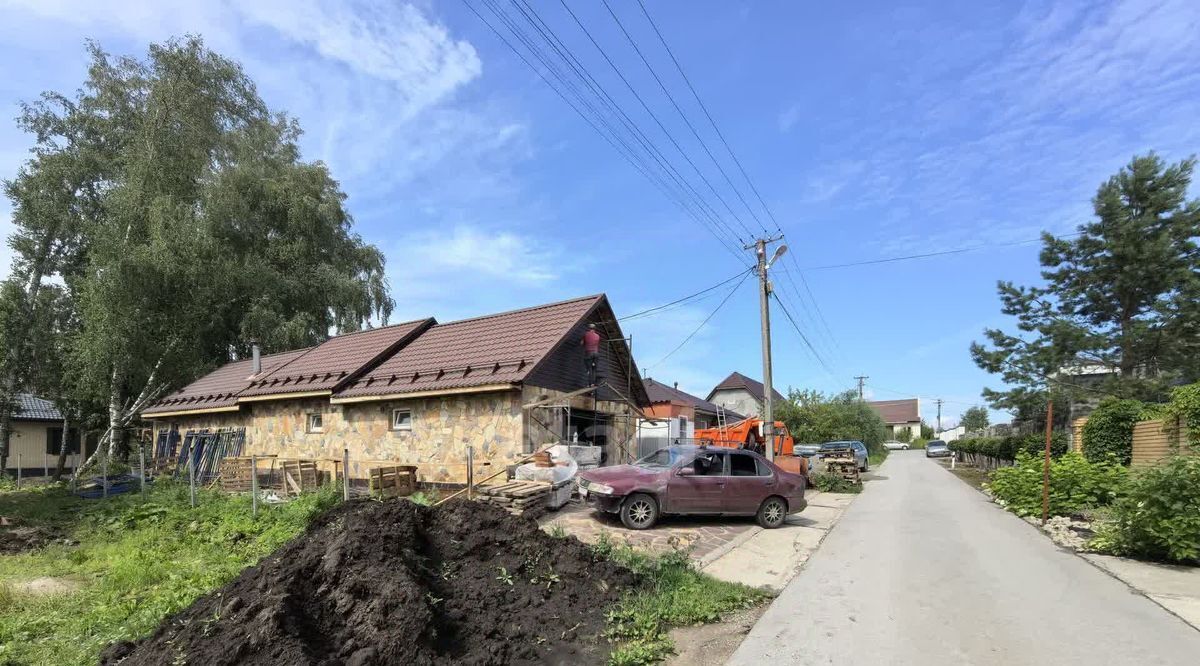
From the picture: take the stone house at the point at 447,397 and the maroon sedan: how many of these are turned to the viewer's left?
1

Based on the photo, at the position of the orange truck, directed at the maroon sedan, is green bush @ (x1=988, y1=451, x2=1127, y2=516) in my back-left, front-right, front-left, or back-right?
front-left

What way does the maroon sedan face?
to the viewer's left

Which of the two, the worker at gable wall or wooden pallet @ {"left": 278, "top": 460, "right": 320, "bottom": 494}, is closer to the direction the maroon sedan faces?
the wooden pallet

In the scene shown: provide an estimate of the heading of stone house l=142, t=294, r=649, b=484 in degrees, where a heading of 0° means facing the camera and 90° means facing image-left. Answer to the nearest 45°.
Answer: approximately 315°

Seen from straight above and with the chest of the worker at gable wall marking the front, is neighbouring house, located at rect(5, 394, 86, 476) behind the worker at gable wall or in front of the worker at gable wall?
in front

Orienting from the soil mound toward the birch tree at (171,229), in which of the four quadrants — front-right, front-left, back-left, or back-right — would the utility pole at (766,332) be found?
front-right

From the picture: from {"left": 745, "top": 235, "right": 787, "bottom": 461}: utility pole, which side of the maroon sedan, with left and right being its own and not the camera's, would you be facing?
right

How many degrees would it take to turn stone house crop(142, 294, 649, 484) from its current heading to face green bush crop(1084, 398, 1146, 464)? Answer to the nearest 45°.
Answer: approximately 45° to its left

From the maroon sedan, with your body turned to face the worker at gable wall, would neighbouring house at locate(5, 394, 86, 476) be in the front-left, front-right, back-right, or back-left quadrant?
front-left

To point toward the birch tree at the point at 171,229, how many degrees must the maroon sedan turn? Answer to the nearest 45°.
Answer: approximately 45° to its right

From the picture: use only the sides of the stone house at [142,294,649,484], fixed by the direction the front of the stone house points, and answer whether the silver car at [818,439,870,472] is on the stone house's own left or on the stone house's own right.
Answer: on the stone house's own left

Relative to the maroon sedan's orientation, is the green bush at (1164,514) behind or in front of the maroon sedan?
behind
